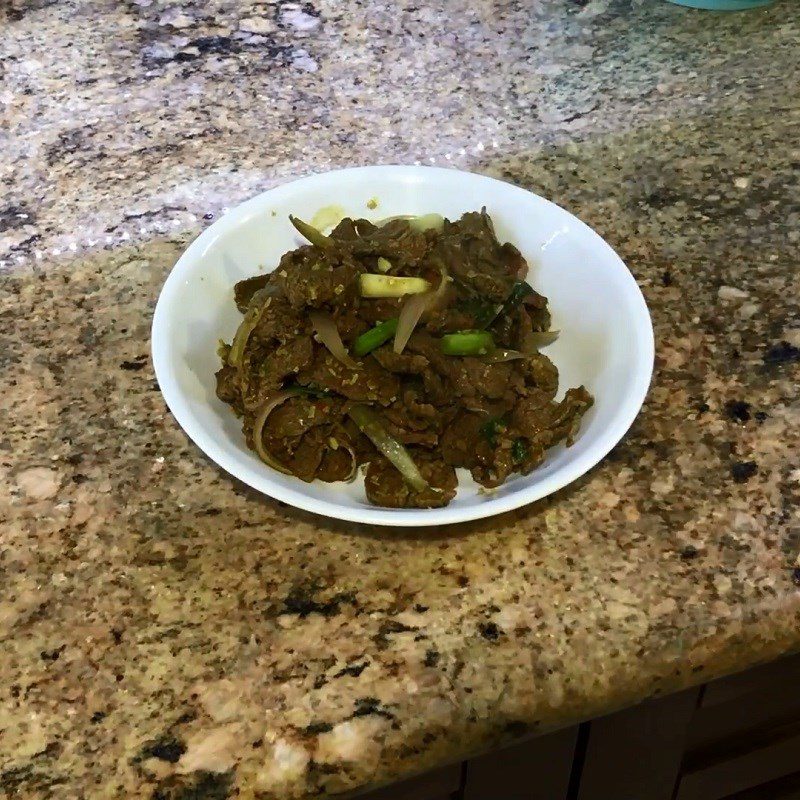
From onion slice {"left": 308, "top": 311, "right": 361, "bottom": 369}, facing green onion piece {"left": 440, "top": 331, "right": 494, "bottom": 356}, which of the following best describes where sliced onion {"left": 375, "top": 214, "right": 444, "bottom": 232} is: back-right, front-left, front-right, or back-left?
front-left

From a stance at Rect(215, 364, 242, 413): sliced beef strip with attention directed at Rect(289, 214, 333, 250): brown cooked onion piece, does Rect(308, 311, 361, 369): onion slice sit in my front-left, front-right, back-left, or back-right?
front-right

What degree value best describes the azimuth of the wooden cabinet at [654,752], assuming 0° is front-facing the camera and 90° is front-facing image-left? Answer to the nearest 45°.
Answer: approximately 315°

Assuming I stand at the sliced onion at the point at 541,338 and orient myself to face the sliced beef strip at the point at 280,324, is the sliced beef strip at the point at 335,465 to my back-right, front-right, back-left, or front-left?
front-left

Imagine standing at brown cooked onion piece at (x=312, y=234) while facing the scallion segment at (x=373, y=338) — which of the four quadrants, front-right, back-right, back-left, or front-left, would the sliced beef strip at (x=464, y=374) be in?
front-left
